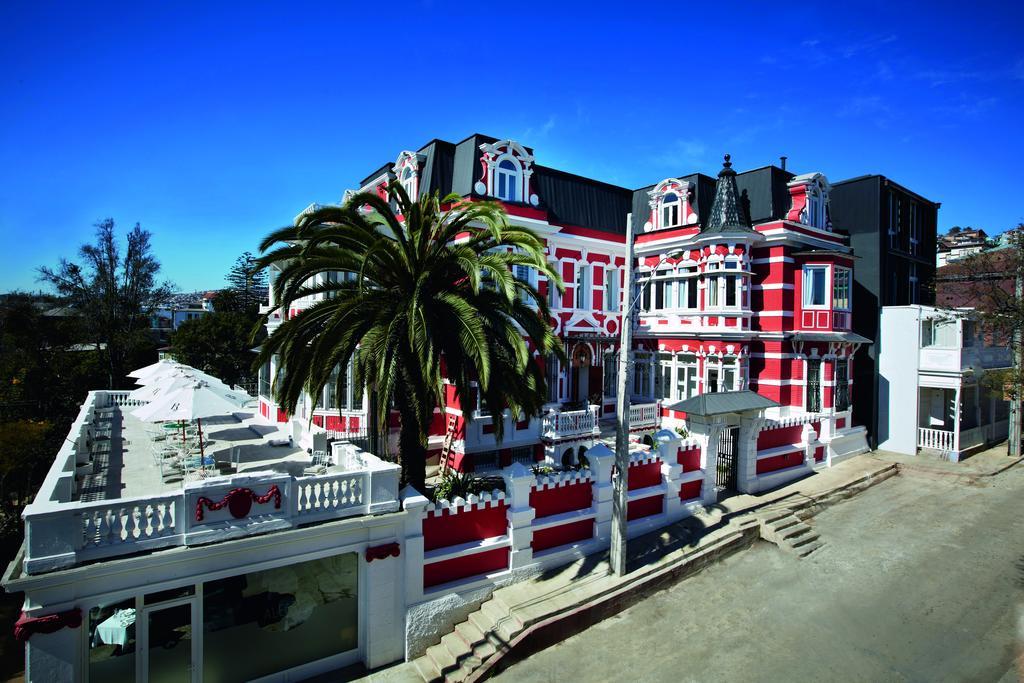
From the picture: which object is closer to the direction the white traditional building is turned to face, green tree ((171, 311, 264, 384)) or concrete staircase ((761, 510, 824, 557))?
the concrete staircase

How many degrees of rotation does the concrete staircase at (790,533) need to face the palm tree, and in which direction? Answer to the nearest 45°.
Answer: approximately 90° to its right

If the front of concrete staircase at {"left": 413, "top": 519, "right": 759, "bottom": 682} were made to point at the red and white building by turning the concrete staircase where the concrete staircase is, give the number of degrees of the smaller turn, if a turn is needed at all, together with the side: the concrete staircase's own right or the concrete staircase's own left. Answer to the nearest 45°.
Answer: approximately 135° to the concrete staircase's own right

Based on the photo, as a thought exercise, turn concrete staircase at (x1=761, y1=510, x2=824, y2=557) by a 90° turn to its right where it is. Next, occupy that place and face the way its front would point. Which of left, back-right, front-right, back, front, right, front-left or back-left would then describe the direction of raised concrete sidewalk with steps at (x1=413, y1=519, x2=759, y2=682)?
front

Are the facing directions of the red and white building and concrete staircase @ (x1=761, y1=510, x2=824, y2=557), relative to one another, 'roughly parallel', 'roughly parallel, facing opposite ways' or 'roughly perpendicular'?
roughly parallel

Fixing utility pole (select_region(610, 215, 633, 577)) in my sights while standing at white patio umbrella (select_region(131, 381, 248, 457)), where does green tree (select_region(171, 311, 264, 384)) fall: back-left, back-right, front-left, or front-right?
back-left

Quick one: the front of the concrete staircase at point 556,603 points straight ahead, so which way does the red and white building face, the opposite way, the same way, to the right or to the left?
to the left

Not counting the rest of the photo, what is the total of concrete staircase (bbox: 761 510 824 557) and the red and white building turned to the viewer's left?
0

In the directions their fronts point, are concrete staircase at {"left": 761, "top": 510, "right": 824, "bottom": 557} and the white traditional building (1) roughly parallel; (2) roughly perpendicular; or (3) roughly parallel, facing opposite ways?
roughly parallel

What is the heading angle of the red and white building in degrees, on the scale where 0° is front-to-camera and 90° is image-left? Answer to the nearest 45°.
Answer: approximately 315°

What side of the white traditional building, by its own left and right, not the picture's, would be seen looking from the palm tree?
right

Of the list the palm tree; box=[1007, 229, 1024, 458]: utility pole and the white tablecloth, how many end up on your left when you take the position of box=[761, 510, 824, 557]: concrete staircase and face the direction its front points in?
1

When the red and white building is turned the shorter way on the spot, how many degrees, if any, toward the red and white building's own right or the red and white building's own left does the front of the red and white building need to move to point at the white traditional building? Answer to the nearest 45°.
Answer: approximately 45° to the red and white building's own left

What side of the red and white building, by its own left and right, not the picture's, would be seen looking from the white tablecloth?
right

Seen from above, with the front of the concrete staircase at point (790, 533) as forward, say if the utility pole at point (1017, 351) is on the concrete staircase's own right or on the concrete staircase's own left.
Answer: on the concrete staircase's own left

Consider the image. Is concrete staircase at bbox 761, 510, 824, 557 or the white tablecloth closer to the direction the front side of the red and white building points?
the concrete staircase

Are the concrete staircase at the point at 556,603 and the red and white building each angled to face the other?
no

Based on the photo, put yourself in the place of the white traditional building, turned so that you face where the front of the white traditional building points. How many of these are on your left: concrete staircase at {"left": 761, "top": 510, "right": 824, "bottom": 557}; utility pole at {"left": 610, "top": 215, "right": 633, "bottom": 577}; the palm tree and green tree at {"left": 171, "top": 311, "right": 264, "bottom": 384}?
0

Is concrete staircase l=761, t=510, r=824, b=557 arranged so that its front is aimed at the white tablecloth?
no

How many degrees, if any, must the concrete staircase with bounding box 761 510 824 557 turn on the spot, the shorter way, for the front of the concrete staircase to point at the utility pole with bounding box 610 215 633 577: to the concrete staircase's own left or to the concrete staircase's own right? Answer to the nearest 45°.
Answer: approximately 90° to the concrete staircase's own right
